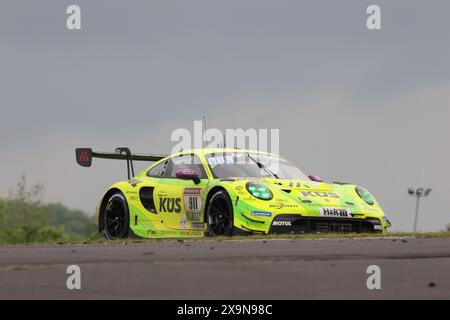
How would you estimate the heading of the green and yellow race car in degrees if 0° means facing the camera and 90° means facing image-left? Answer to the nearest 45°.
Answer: approximately 315°
